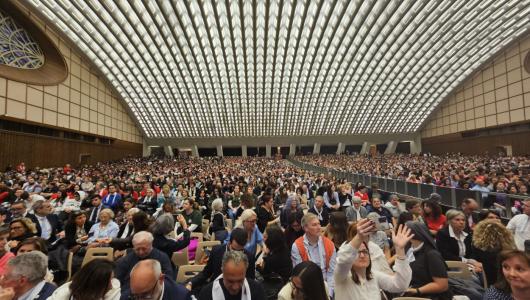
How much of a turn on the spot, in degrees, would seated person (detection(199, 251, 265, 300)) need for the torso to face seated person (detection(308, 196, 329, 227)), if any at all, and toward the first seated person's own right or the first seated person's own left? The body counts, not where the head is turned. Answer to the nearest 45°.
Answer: approximately 135° to the first seated person's own left

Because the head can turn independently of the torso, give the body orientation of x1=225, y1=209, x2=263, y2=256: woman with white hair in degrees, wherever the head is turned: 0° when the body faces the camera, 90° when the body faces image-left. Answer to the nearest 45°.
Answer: approximately 315°

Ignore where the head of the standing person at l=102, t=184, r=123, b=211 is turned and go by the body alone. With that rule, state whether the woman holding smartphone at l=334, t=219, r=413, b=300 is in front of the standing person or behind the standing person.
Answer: in front

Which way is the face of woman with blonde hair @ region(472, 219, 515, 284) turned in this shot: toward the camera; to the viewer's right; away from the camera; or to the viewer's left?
away from the camera

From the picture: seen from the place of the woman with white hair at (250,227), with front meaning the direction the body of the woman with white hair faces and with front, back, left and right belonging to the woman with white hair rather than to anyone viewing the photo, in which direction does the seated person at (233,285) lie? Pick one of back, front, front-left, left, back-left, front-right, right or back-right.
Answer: front-right

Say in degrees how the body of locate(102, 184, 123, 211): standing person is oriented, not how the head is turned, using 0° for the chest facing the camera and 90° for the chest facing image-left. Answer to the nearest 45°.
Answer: approximately 0°

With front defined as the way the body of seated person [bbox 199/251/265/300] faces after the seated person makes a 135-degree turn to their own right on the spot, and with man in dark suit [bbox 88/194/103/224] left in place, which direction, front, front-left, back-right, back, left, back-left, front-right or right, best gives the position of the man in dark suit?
front

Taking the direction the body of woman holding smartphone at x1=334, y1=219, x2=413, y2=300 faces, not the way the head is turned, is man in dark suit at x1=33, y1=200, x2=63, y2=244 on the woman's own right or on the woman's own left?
on the woman's own right

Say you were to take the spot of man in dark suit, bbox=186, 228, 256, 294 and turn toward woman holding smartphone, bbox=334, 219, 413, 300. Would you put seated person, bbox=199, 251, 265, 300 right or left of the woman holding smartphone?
right
